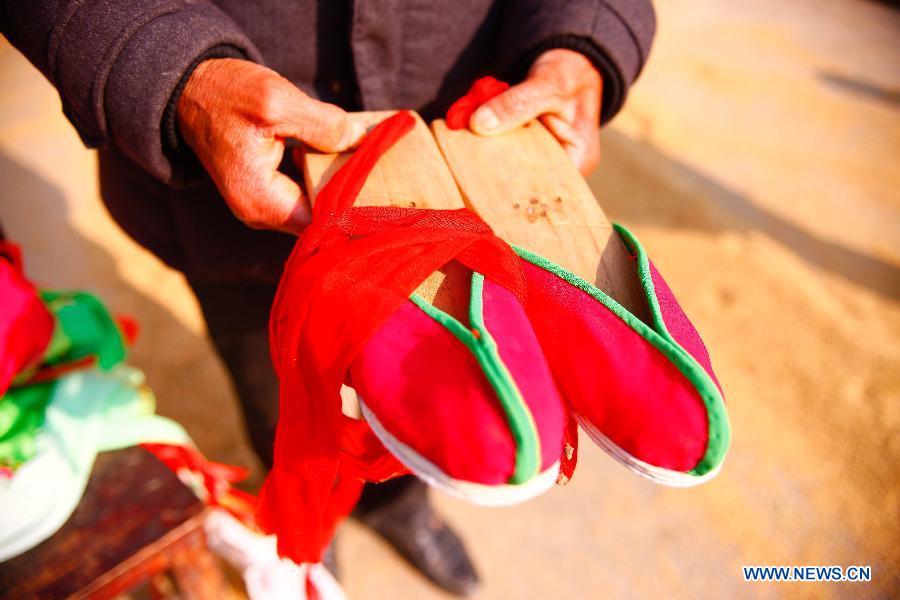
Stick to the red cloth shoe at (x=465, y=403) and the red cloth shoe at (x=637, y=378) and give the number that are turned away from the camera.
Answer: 0

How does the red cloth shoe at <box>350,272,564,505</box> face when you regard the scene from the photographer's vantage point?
facing the viewer and to the right of the viewer
